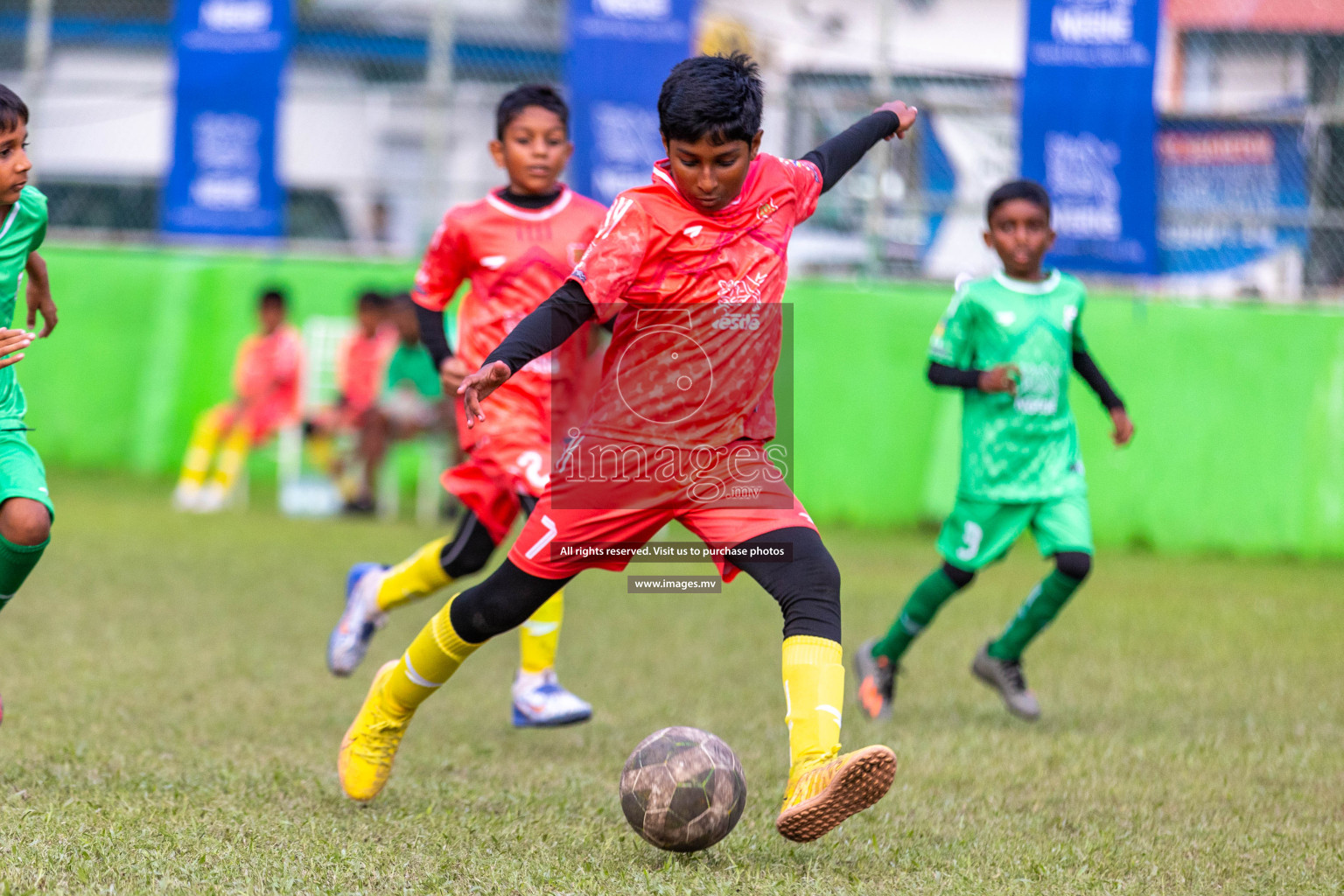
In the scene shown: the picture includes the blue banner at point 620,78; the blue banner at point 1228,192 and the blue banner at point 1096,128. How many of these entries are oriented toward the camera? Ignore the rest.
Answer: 3

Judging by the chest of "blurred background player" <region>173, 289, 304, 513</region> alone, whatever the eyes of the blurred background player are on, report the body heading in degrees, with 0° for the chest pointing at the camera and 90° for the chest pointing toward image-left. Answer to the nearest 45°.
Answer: approximately 45°

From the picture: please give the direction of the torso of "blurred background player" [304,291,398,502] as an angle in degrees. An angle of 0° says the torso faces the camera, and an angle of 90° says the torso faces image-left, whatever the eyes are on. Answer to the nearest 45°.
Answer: approximately 45°

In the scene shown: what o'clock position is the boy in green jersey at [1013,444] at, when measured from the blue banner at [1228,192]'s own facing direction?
The boy in green jersey is roughly at 12 o'clock from the blue banner.

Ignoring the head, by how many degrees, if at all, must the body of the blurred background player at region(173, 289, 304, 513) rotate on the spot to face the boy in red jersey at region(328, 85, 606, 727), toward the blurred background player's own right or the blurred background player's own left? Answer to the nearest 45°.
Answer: approximately 45° to the blurred background player's own left

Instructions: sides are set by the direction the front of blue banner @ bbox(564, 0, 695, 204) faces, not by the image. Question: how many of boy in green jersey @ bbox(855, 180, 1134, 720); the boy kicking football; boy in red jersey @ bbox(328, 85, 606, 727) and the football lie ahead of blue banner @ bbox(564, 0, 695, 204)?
4

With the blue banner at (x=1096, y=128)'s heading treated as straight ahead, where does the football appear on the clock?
The football is roughly at 12 o'clock from the blue banner.

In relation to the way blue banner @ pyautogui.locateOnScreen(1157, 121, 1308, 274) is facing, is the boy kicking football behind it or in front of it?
in front

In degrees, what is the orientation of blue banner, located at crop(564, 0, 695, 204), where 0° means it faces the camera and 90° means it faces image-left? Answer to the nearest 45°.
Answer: approximately 0°

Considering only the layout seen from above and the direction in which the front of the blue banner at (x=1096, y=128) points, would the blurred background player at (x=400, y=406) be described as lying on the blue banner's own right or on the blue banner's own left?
on the blue banner's own right

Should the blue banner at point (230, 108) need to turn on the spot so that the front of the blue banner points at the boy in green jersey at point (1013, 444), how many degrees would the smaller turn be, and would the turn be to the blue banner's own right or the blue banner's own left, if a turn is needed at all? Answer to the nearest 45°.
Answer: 0° — it already faces them

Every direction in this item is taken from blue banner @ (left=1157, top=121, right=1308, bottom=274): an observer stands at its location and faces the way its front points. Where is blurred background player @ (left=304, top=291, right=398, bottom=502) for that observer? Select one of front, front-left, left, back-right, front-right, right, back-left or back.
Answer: right
